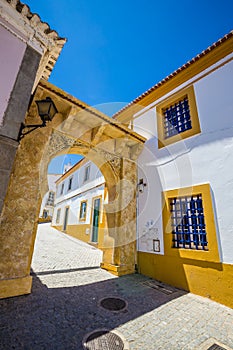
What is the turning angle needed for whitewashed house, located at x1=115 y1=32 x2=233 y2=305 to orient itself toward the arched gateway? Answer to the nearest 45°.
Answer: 0° — it already faces it

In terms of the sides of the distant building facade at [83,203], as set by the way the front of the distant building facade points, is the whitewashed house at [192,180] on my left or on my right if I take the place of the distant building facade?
on my left

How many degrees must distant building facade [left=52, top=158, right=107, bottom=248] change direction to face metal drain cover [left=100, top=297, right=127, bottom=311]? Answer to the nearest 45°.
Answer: approximately 45° to its left

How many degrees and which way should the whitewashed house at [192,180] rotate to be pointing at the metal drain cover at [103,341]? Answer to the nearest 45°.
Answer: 0° — it already faces it

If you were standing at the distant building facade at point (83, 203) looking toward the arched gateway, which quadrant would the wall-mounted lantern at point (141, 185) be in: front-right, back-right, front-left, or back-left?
front-left

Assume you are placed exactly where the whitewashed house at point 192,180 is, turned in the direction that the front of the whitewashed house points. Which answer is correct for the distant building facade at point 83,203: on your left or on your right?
on your right
